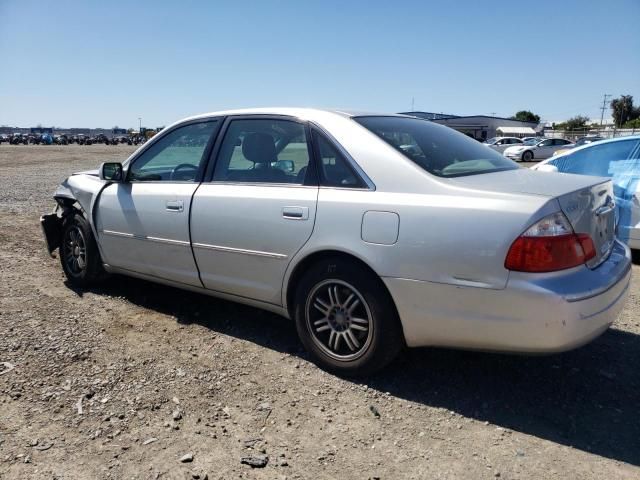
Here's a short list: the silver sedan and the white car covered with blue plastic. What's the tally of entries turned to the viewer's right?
0

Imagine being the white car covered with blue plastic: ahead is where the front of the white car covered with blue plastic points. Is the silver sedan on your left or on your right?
on your left

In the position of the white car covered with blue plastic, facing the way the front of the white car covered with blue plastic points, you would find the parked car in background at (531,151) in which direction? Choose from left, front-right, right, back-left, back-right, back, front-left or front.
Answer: right

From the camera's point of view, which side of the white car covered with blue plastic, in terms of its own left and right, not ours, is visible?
left

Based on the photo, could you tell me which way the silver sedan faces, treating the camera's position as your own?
facing away from the viewer and to the left of the viewer

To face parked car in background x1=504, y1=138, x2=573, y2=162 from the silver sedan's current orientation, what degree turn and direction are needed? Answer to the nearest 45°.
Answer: approximately 45° to its right

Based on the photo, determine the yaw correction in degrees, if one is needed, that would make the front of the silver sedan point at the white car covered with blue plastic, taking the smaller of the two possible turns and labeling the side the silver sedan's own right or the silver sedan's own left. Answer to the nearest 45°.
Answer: approximately 90° to the silver sedan's own right
